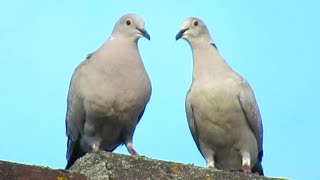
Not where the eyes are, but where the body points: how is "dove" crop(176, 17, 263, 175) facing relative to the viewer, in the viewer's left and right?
facing the viewer and to the left of the viewer

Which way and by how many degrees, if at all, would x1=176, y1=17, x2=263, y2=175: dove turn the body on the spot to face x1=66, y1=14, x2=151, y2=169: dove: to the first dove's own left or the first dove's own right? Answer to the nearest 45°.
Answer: approximately 45° to the first dove's own right

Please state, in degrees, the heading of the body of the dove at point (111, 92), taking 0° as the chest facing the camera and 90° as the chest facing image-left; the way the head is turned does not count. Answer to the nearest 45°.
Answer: approximately 315°

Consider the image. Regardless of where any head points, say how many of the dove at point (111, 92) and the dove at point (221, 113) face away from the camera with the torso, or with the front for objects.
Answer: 0
